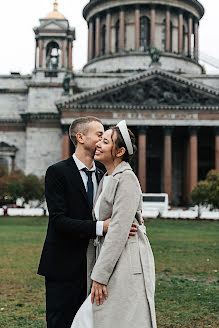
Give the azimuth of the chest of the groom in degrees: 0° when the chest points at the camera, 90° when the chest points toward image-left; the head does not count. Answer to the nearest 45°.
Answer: approximately 315°

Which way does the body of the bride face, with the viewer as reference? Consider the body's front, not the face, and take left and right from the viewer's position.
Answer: facing to the left of the viewer

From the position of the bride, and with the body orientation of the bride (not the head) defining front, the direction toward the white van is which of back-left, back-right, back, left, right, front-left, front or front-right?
right

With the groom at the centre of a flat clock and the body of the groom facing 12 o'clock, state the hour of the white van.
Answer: The white van is roughly at 8 o'clock from the groom.
